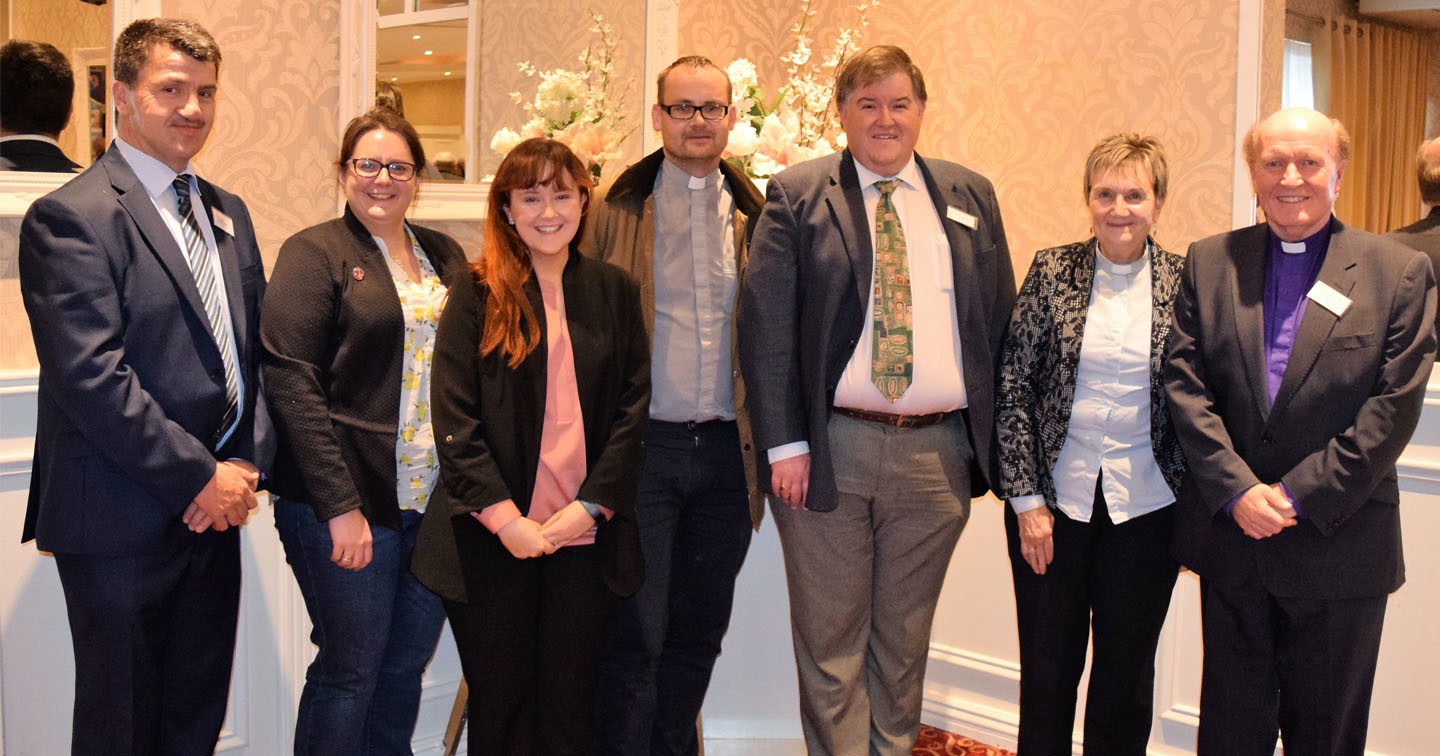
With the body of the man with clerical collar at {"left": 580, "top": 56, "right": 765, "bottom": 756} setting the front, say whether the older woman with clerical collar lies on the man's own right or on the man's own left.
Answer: on the man's own left

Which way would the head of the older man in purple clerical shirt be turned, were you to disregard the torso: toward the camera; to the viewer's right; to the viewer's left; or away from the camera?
toward the camera

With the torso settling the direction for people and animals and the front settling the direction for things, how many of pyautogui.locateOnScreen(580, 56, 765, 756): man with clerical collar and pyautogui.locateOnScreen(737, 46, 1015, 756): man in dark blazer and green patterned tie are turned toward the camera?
2

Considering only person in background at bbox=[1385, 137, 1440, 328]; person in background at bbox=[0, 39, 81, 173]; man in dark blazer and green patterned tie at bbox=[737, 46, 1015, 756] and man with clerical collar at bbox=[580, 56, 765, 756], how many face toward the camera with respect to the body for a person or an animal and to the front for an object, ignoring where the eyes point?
2

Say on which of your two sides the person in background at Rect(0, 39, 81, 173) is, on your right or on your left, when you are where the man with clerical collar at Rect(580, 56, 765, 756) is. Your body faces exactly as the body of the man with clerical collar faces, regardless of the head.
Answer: on your right

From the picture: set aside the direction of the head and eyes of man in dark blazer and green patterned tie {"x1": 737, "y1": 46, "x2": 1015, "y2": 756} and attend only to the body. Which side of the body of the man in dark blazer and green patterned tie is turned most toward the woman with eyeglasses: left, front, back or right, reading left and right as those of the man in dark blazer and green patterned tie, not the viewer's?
right

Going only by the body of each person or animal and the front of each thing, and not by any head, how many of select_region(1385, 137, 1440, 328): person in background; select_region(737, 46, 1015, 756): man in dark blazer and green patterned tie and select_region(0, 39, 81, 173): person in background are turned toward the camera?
1

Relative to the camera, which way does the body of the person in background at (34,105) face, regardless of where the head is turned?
away from the camera

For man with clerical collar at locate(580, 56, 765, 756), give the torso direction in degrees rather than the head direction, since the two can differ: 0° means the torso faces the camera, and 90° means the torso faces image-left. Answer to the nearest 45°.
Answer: approximately 0°

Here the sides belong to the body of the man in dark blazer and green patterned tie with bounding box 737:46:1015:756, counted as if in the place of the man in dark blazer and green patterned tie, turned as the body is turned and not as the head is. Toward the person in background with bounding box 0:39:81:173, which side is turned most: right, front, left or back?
right

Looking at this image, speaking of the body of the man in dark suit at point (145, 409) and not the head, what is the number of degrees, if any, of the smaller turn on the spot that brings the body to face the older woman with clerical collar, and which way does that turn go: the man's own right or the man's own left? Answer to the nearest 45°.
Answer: approximately 45° to the man's own left

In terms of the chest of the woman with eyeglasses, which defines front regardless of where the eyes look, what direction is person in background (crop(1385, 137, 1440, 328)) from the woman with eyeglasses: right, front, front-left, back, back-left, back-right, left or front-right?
front-left

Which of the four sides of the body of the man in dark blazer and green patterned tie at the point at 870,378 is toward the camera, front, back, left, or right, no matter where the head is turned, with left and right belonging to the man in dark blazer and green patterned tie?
front

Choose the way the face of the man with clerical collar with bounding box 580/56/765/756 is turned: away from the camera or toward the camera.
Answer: toward the camera
